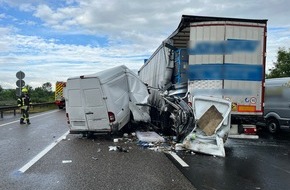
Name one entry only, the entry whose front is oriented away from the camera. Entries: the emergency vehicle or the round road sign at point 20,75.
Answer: the emergency vehicle

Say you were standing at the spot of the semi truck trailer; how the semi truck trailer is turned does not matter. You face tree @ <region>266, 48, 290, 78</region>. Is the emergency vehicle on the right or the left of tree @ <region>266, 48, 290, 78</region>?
left

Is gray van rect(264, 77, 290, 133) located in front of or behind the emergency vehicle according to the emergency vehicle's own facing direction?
behind

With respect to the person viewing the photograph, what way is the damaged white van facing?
facing away from the viewer and to the right of the viewer

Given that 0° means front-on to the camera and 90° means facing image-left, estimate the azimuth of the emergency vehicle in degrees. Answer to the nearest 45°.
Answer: approximately 180°

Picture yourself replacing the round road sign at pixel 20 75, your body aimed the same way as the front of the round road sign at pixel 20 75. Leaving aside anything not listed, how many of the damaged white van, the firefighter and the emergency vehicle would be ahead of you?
2

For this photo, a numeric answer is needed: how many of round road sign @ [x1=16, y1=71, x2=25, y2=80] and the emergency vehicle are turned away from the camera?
2

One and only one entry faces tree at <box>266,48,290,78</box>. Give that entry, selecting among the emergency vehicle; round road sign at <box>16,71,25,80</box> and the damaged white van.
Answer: the damaged white van
